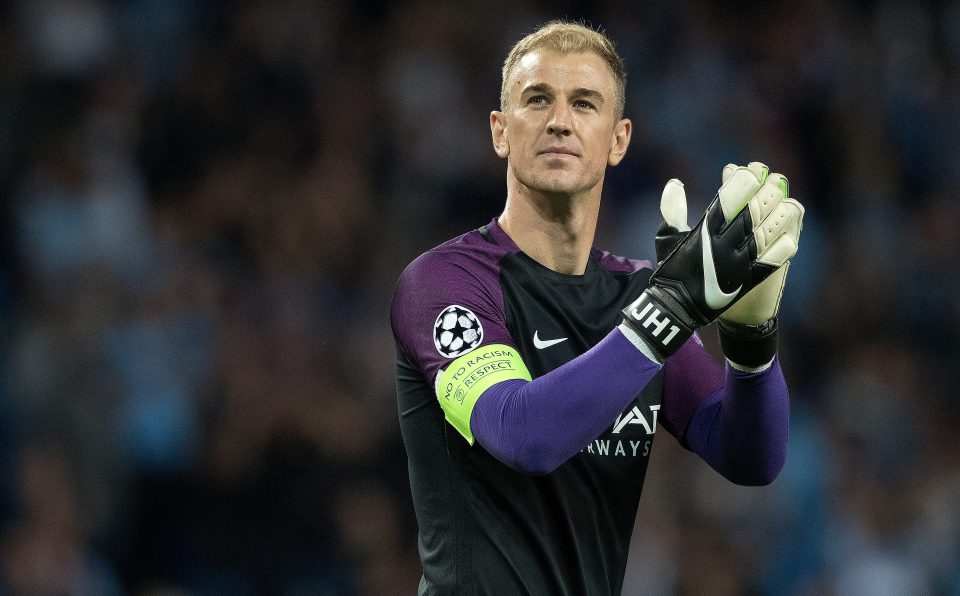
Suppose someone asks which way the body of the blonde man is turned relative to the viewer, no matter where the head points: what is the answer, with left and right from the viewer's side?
facing the viewer and to the right of the viewer
